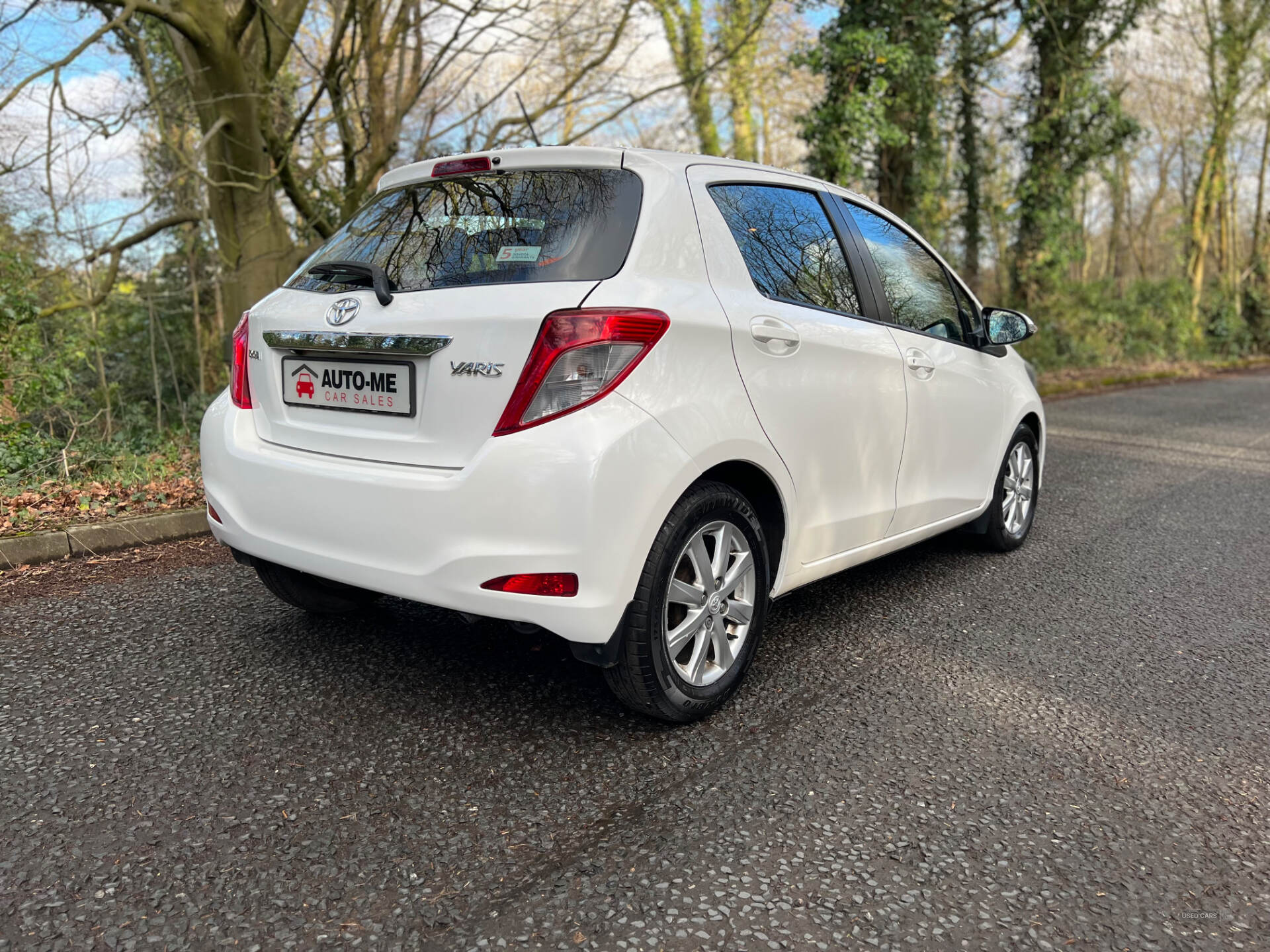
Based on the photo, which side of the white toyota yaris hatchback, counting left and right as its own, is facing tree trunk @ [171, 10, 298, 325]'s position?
left

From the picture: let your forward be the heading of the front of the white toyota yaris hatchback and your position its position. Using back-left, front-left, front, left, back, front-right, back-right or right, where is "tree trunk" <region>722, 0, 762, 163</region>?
front-left

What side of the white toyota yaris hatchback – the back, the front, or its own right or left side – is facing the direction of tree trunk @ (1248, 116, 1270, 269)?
front

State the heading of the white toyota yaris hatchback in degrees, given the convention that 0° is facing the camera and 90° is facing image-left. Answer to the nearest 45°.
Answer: approximately 225°

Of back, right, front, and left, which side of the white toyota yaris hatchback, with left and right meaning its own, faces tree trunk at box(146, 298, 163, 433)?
left

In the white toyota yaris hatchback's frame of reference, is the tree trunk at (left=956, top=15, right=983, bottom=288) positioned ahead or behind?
ahead

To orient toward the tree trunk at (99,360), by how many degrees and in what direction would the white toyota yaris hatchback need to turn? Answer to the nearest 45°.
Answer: approximately 90° to its left

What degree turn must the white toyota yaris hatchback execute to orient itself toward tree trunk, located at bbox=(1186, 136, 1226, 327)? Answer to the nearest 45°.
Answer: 0° — it already faces it

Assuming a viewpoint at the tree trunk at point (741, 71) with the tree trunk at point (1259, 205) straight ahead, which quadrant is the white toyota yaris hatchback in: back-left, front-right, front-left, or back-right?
back-right
